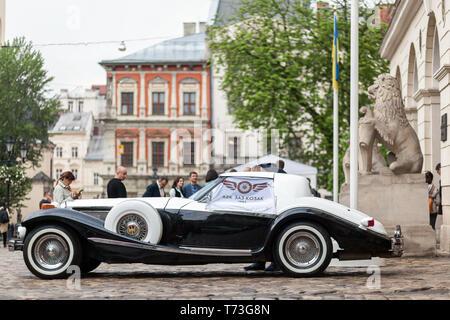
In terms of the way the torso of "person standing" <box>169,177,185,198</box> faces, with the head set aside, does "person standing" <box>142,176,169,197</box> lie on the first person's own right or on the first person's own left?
on the first person's own right

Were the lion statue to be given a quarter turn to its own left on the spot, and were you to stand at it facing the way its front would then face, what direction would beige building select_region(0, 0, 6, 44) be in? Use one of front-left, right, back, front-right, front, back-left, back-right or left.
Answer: back-right

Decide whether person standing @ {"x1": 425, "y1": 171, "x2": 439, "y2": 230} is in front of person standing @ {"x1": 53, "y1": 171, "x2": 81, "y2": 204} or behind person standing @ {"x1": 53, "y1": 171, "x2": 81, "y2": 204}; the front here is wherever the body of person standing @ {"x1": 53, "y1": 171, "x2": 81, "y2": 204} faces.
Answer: in front

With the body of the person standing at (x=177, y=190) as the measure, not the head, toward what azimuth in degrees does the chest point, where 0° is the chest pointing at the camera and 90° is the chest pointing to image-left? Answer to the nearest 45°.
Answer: approximately 315°

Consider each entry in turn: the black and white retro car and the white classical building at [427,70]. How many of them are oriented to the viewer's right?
0

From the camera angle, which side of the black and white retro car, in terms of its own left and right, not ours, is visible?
left

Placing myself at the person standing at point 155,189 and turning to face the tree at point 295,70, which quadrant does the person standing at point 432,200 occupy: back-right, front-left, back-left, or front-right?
front-right

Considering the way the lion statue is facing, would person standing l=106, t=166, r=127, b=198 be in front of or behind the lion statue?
in front

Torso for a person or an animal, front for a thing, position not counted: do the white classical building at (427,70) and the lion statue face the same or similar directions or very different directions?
same or similar directions

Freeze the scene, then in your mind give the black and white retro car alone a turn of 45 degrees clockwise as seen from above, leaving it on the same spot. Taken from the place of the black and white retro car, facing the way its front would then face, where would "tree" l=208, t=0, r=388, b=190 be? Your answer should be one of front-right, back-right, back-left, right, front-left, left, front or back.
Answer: front-right

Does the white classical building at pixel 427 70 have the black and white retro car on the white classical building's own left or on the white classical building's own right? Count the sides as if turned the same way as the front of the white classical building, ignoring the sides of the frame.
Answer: on the white classical building's own left

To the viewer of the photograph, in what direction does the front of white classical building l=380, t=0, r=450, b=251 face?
facing to the left of the viewer

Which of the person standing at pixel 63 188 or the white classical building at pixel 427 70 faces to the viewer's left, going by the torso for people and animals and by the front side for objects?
the white classical building

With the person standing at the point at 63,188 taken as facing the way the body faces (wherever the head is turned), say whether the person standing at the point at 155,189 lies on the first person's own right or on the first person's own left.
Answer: on the first person's own left

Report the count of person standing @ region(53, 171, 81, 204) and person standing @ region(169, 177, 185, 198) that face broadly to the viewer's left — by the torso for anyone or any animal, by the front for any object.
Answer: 0

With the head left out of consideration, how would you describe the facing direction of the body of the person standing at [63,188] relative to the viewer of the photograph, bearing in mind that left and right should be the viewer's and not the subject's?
facing to the right of the viewer
